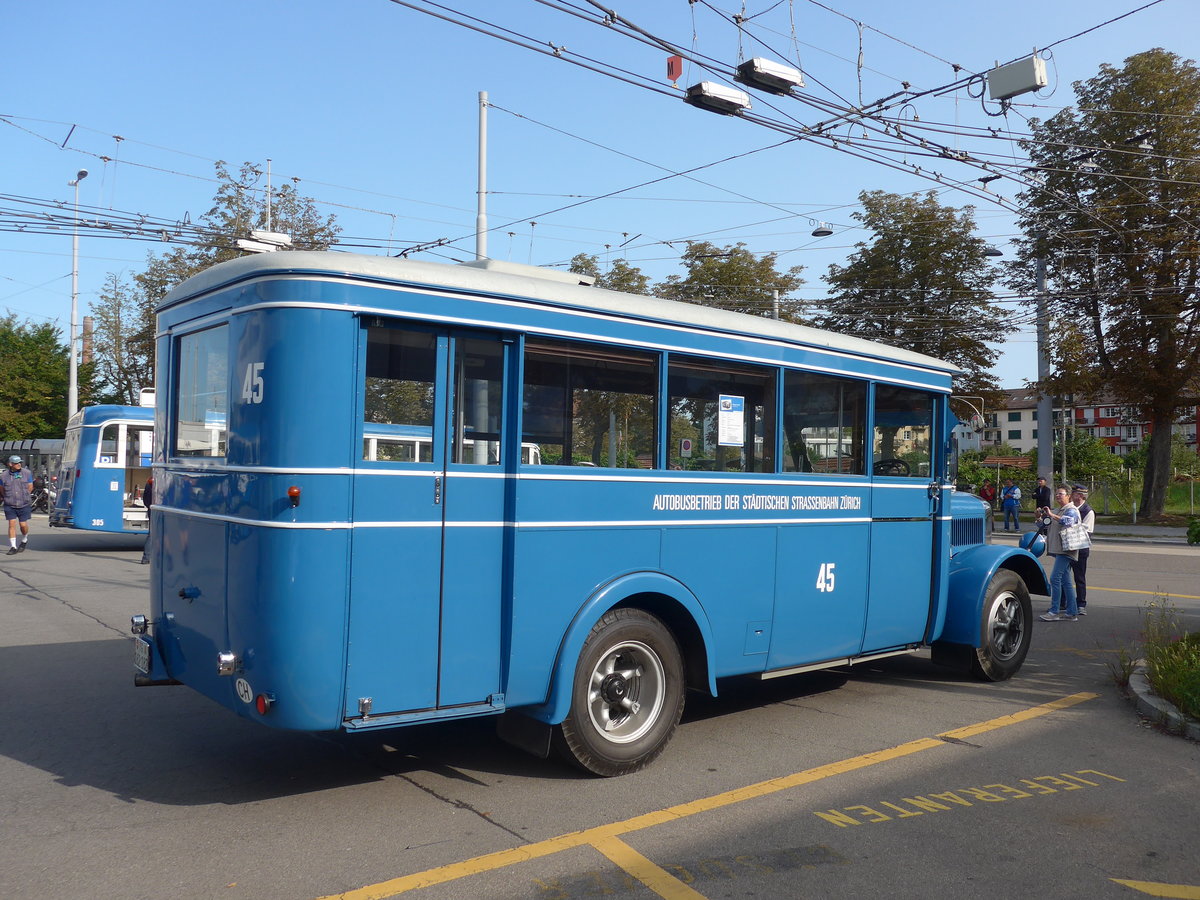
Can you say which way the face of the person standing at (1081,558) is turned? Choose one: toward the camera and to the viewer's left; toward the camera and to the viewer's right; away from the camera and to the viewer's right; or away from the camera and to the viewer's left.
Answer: toward the camera and to the viewer's left

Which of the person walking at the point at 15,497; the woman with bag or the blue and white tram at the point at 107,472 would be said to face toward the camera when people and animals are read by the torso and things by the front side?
the person walking

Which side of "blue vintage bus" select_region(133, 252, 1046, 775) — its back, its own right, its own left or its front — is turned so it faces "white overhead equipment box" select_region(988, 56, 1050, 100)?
front

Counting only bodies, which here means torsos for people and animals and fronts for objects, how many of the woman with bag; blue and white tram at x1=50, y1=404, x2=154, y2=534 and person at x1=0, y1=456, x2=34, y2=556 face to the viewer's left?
1

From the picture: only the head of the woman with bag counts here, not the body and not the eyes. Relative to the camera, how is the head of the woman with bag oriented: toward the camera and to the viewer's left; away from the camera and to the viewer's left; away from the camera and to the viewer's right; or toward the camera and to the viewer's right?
toward the camera and to the viewer's left

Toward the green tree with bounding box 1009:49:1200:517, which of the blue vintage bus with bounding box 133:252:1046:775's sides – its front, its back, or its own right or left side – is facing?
front

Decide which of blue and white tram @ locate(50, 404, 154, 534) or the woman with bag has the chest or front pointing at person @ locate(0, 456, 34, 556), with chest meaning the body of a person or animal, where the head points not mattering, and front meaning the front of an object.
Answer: the woman with bag

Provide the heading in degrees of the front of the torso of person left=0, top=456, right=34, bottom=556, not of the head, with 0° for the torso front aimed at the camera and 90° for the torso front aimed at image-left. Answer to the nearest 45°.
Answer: approximately 0°

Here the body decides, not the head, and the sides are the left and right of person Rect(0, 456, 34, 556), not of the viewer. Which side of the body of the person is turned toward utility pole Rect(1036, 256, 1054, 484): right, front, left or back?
left

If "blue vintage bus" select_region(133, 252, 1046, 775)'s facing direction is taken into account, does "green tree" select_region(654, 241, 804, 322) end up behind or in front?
in front

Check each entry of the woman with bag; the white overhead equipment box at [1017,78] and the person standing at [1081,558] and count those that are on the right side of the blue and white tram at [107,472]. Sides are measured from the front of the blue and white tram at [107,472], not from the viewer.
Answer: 3

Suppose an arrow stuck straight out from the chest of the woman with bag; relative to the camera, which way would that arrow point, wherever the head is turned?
to the viewer's left

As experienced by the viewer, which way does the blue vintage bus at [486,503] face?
facing away from the viewer and to the right of the viewer
